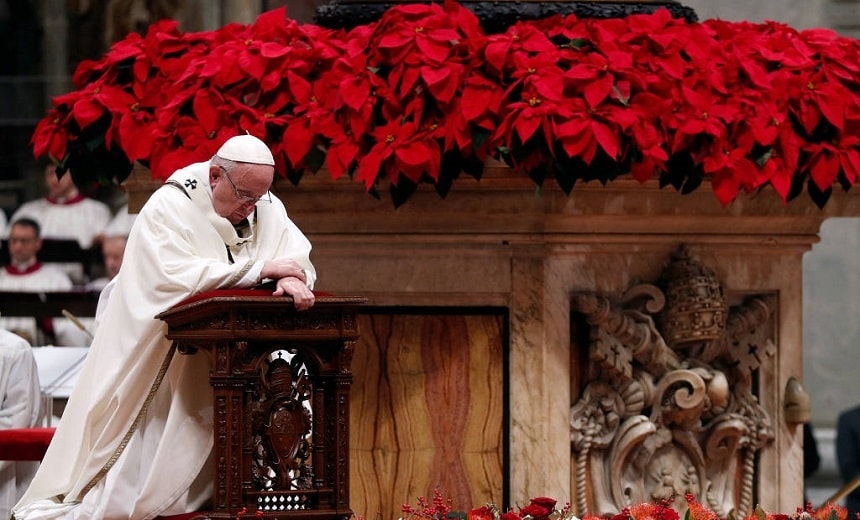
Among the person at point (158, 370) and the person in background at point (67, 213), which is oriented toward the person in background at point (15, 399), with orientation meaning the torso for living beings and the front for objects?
the person in background at point (67, 213)

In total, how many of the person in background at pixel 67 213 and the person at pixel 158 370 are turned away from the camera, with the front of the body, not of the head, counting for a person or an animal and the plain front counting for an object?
0

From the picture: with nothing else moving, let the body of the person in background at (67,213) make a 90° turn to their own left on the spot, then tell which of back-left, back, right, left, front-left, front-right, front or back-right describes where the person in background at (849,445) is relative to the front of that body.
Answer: front-right

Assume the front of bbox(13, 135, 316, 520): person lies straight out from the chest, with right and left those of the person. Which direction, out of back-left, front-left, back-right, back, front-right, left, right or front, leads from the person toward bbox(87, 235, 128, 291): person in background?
back-left

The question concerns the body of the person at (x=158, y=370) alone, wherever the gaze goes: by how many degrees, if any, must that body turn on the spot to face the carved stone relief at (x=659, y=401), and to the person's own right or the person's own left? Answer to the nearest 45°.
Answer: approximately 45° to the person's own left

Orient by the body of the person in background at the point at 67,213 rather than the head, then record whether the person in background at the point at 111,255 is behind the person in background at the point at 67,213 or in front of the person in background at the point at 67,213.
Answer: in front

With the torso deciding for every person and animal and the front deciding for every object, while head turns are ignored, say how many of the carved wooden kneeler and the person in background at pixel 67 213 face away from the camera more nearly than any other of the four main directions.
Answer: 0

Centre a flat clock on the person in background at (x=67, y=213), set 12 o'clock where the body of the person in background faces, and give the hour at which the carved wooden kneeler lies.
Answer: The carved wooden kneeler is roughly at 12 o'clock from the person in background.

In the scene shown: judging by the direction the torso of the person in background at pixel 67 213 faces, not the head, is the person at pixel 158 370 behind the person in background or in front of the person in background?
in front
